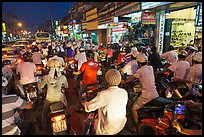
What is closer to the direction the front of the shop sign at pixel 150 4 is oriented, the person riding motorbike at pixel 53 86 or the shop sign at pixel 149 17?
the person riding motorbike

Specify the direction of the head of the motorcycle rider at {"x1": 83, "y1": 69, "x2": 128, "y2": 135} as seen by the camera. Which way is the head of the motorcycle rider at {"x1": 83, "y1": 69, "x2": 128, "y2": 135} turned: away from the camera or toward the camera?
away from the camera

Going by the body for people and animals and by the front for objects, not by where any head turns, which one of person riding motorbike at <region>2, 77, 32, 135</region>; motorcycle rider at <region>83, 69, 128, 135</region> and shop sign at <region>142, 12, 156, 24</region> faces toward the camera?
the shop sign

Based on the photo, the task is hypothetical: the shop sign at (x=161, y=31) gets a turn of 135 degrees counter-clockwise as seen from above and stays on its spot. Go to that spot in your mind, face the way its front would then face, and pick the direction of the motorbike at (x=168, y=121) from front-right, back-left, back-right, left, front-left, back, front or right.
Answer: right

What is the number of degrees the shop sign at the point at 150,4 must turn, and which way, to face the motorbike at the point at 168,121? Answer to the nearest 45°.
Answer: approximately 45° to its left

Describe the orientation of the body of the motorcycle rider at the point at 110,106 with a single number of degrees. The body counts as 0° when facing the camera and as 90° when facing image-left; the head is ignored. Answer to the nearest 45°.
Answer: approximately 135°

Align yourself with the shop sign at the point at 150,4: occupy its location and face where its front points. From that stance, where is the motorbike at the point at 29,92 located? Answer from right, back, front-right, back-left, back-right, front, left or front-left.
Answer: front

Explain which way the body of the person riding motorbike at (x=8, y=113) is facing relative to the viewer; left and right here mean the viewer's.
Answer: facing away from the viewer and to the right of the viewer

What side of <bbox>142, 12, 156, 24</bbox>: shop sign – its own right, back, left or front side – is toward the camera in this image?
front

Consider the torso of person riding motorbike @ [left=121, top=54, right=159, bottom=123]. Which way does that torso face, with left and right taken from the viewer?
facing away from the viewer and to the left of the viewer

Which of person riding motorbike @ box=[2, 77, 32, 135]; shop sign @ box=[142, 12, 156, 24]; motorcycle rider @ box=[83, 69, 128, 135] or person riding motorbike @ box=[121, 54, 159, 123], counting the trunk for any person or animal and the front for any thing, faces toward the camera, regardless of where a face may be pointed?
the shop sign

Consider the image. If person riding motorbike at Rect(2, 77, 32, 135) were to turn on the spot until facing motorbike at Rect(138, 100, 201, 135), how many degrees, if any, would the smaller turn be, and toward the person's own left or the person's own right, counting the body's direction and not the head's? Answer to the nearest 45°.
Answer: approximately 45° to the person's own right

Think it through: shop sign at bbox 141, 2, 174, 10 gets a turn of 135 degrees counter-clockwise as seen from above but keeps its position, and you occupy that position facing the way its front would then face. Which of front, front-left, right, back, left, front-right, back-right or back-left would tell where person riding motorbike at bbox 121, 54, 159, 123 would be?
right

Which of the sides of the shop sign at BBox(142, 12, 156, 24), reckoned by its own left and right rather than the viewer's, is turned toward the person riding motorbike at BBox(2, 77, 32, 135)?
front

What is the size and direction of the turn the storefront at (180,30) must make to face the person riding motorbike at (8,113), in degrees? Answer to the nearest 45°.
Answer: approximately 45° to its left

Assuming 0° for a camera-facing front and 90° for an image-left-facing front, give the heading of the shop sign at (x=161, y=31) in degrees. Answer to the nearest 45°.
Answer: approximately 45°
